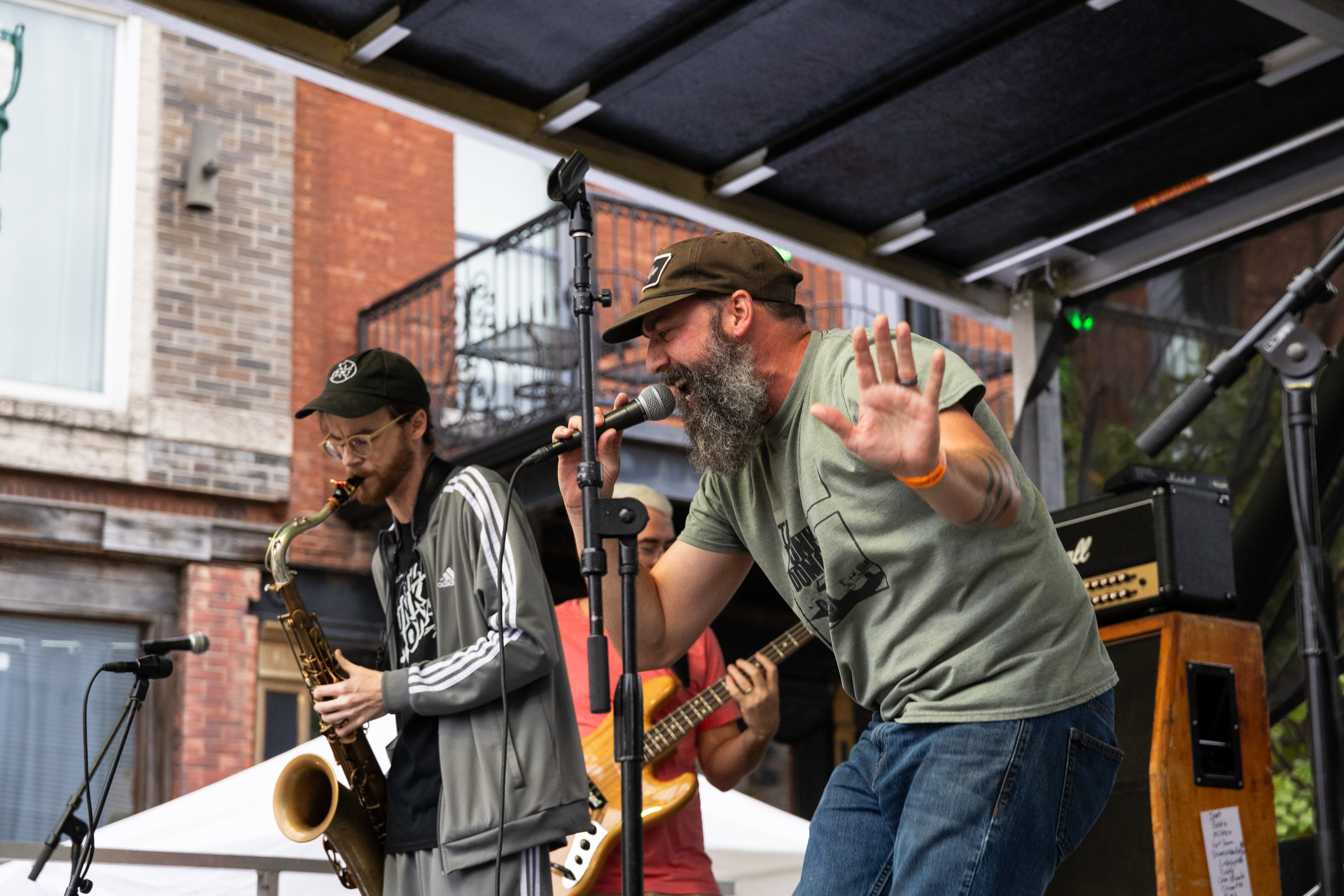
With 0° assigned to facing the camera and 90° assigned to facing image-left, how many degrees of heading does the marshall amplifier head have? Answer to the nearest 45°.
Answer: approximately 45°

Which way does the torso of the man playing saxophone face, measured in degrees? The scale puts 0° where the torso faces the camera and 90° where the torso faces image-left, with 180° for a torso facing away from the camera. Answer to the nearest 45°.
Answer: approximately 45°

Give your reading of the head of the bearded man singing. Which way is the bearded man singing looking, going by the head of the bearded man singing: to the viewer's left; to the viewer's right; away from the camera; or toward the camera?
to the viewer's left

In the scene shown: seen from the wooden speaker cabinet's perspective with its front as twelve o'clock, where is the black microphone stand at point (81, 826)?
The black microphone stand is roughly at 1 o'clock from the wooden speaker cabinet.

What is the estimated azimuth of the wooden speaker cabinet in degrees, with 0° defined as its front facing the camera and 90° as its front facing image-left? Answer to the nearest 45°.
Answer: approximately 45°

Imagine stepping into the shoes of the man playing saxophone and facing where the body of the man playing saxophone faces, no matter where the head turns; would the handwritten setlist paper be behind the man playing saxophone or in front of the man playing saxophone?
behind

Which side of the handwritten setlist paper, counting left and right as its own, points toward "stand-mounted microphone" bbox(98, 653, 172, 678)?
right

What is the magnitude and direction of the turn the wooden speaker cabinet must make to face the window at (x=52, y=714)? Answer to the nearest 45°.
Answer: approximately 90° to its right

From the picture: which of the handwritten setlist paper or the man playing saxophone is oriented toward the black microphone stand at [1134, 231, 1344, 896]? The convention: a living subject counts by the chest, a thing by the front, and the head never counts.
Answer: the handwritten setlist paper

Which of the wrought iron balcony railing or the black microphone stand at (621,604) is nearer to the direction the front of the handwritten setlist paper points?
the black microphone stand
